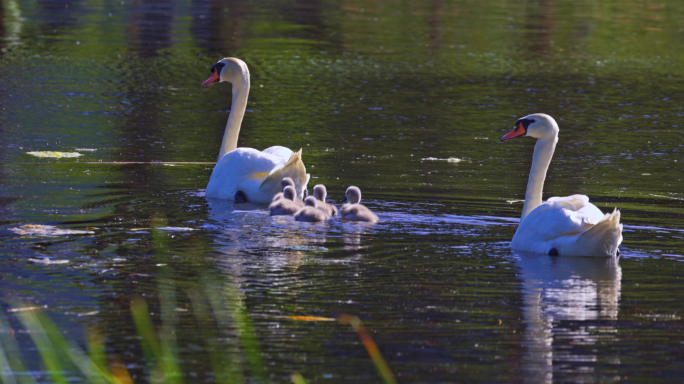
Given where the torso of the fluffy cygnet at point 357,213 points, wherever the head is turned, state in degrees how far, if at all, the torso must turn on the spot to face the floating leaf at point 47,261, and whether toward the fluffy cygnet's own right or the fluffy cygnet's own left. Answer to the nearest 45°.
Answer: approximately 45° to the fluffy cygnet's own left

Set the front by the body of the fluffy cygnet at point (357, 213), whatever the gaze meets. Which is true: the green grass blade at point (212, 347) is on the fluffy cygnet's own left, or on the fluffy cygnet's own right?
on the fluffy cygnet's own left

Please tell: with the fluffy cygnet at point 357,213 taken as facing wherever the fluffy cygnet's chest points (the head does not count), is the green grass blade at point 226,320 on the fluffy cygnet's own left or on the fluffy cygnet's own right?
on the fluffy cygnet's own left

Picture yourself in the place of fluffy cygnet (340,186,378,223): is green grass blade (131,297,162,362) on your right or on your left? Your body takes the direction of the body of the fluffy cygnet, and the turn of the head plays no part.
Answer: on your left

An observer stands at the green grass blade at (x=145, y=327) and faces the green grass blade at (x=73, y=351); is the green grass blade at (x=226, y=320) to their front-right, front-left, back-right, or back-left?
back-left

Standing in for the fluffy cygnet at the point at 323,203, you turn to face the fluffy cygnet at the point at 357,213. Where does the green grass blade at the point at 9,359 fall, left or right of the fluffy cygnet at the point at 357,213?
right

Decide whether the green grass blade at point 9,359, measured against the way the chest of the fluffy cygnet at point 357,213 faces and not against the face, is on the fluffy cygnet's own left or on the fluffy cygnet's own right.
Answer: on the fluffy cygnet's own left

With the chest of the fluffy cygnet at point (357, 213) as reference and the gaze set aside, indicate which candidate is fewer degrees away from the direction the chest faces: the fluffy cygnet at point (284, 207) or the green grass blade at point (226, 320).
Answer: the fluffy cygnet
